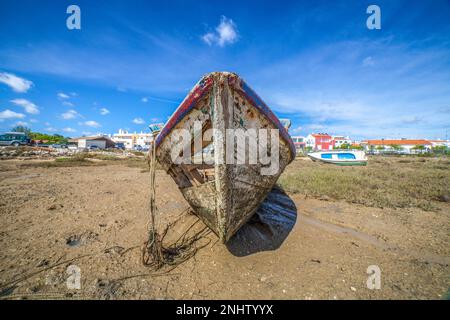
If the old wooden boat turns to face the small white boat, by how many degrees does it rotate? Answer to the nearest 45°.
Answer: approximately 135° to its left

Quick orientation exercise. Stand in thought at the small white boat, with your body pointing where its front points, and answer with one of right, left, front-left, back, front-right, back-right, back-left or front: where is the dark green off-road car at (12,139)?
front

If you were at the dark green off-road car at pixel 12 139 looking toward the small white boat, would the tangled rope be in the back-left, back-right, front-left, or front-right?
front-right

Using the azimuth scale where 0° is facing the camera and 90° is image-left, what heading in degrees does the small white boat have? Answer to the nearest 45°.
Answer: approximately 90°

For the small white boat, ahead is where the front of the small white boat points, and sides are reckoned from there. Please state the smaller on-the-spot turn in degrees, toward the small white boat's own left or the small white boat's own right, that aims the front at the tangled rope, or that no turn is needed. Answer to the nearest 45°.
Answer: approximately 90° to the small white boat's own left

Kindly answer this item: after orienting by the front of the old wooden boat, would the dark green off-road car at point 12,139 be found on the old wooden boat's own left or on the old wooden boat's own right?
on the old wooden boat's own right

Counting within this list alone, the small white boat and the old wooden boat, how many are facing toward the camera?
1

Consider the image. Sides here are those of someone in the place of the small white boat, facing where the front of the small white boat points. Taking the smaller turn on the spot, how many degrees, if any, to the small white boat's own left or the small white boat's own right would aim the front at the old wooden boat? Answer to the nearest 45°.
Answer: approximately 90° to the small white boat's own left

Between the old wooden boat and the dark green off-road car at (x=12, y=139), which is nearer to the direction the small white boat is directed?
the dark green off-road car

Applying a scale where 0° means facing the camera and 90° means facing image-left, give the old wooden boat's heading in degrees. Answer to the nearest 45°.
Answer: approximately 0°

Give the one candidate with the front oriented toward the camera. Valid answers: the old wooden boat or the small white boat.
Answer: the old wooden boat
